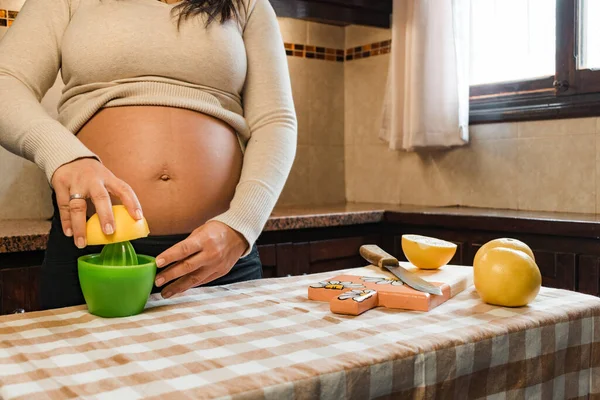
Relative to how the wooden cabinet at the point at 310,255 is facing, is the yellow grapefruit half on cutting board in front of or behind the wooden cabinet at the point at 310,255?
in front

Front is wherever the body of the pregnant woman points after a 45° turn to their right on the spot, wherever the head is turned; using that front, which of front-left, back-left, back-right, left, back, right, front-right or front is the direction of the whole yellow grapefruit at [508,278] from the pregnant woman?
left

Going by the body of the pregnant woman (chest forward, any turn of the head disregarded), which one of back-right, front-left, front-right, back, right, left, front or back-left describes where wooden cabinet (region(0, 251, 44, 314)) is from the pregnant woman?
back-right

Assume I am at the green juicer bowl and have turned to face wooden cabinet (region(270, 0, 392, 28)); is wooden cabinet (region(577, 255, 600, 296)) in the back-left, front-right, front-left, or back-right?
front-right

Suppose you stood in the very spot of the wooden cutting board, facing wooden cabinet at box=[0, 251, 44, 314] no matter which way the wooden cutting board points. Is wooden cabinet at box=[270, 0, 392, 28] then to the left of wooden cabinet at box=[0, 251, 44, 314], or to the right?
right

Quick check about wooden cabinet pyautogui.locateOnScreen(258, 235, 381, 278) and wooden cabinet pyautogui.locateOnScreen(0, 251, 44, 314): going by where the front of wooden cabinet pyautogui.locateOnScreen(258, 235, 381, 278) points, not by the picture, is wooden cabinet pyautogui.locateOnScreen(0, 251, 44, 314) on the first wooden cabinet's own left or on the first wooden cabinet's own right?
on the first wooden cabinet's own right

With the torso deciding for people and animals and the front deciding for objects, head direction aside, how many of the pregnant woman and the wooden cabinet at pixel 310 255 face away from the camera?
0

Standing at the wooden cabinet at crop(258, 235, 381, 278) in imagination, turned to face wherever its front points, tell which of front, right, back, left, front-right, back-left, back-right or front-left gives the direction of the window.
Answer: front-left

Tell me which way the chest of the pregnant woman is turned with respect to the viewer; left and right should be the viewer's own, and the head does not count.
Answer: facing the viewer

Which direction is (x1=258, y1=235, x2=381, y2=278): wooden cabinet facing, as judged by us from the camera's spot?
facing the viewer and to the right of the viewer
